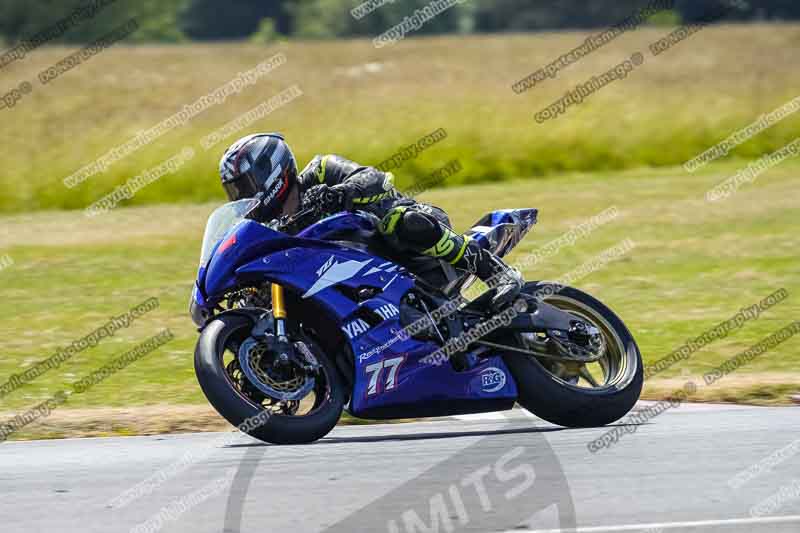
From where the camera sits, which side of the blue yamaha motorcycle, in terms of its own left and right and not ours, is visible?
left

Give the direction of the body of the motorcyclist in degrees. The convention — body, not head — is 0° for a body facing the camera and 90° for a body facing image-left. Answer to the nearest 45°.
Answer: approximately 90°
